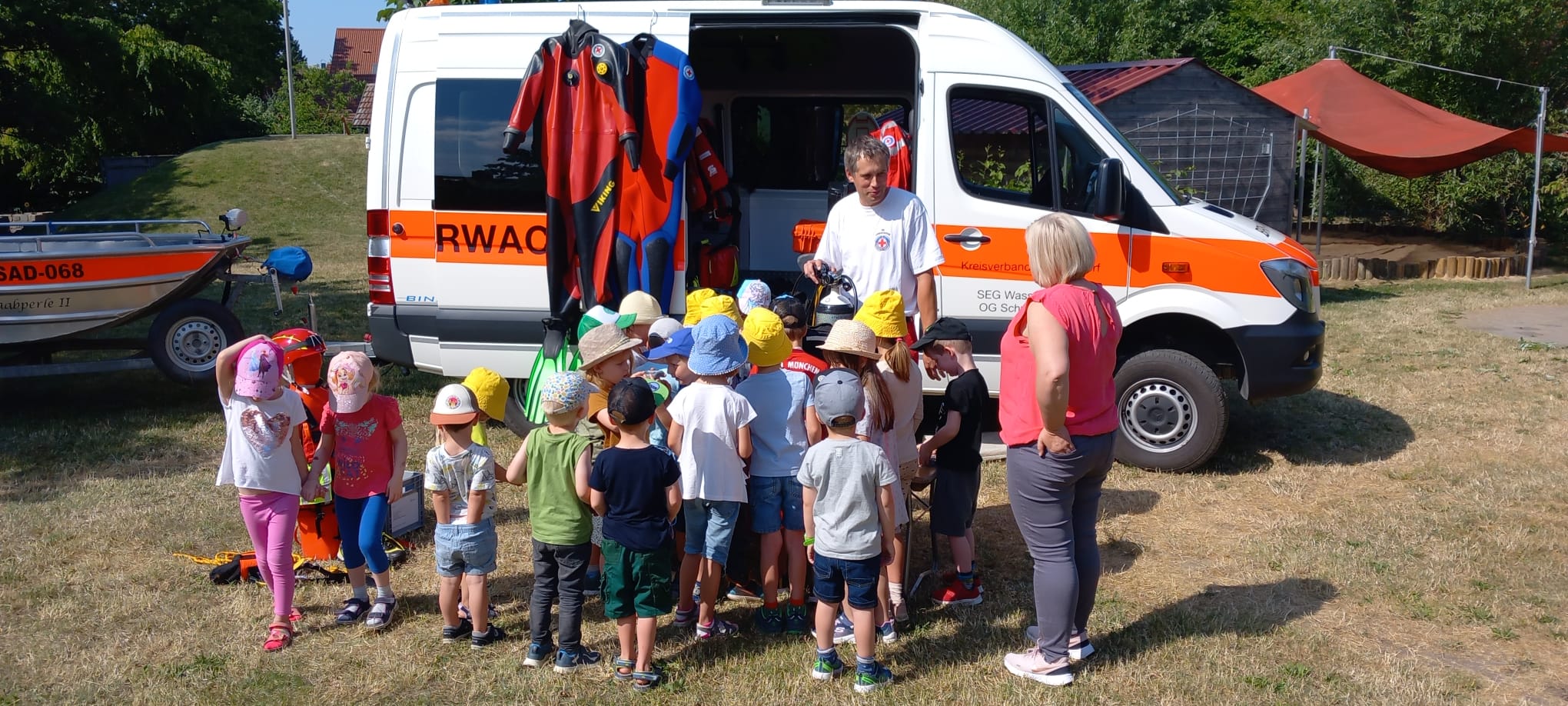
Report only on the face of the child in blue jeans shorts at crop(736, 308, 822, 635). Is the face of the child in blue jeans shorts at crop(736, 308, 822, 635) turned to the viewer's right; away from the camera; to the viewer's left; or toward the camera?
away from the camera

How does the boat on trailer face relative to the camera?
to the viewer's right

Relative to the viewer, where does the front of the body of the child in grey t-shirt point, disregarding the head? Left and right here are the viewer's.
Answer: facing away from the viewer

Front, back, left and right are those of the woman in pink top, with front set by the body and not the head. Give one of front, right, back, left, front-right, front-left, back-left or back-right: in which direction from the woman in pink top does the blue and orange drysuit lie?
front

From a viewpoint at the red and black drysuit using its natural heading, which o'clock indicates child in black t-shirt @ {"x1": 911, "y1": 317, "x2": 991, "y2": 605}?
The child in black t-shirt is roughly at 11 o'clock from the red and black drysuit.

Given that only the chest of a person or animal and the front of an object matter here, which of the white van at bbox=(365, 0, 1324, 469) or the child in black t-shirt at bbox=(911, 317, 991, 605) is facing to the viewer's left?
the child in black t-shirt

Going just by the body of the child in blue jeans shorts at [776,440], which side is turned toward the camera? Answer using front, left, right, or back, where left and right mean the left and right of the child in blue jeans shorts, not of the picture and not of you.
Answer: back

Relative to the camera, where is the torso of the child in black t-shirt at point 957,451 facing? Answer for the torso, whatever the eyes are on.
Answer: to the viewer's left

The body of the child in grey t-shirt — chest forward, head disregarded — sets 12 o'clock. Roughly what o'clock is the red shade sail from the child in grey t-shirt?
The red shade sail is roughly at 1 o'clock from the child in grey t-shirt.

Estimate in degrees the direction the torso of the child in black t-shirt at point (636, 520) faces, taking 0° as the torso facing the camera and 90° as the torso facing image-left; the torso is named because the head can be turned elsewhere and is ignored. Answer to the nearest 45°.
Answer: approximately 180°

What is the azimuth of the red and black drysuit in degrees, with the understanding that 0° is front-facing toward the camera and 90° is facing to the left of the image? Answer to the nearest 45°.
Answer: approximately 0°

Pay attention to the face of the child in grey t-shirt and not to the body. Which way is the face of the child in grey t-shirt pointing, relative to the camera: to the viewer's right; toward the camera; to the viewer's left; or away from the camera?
away from the camera

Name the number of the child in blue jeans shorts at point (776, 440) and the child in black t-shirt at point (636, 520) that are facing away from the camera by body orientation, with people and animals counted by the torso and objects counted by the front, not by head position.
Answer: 2

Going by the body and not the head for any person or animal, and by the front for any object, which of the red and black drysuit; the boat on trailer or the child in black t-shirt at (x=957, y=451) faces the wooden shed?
the boat on trailer
